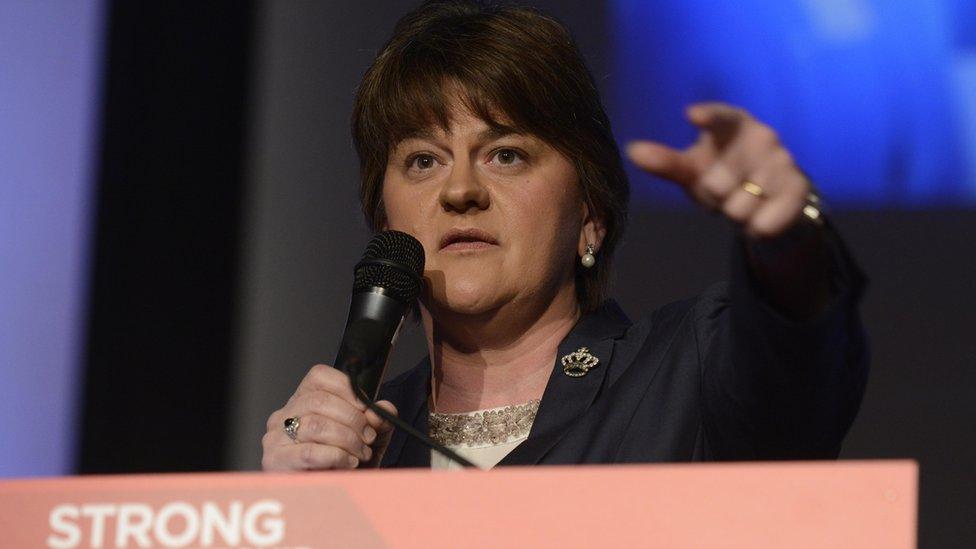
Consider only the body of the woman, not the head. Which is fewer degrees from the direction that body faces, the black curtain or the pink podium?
the pink podium

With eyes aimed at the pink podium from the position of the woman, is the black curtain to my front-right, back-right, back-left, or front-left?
back-right

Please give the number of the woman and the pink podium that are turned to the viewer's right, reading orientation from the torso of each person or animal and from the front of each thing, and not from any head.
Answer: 0

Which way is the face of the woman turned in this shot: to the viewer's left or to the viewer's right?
to the viewer's left

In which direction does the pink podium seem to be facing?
toward the camera

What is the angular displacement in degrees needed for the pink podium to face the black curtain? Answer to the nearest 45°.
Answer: approximately 180°

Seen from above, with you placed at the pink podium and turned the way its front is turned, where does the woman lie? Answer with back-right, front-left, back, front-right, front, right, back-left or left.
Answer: back

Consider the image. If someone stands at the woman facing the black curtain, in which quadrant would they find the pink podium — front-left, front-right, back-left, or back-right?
back-left
